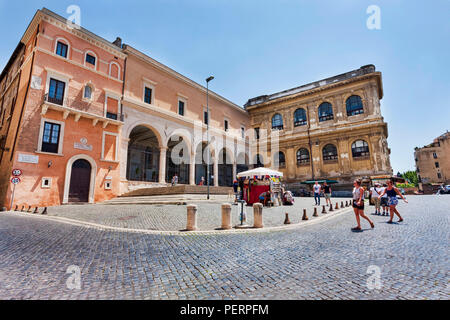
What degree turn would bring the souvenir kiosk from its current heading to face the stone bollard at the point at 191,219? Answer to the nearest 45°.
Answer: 0° — it already faces it

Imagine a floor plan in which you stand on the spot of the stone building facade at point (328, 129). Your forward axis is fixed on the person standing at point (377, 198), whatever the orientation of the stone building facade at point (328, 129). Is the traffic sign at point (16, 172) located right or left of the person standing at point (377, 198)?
right

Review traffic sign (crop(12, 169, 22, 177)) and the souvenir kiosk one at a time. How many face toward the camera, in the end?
2

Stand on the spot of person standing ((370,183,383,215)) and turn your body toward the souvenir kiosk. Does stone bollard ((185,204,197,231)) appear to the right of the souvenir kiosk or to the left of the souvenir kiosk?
left

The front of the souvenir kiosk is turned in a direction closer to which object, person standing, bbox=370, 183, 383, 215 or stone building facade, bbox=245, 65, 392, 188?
the person standing

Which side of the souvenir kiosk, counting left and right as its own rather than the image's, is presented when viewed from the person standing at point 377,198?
left
